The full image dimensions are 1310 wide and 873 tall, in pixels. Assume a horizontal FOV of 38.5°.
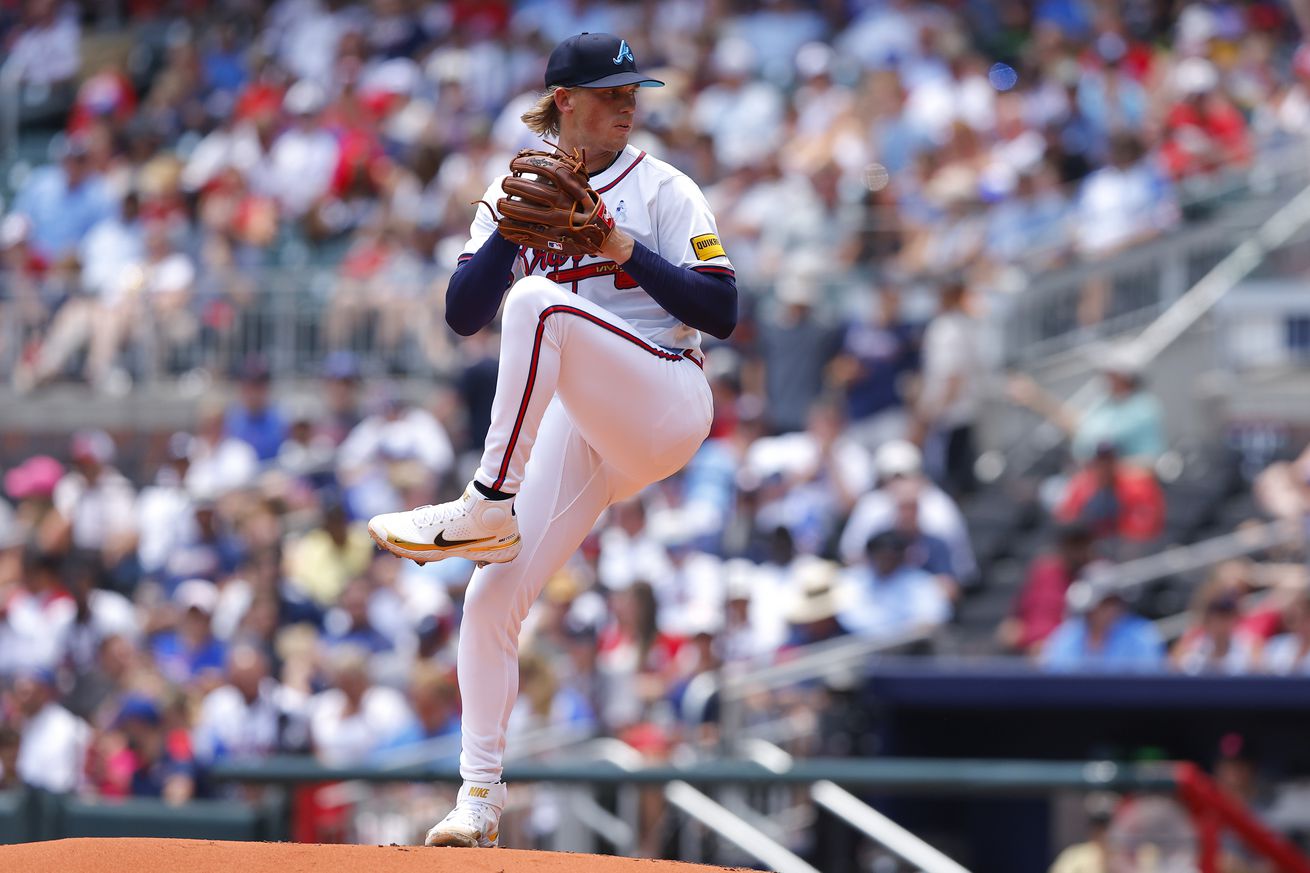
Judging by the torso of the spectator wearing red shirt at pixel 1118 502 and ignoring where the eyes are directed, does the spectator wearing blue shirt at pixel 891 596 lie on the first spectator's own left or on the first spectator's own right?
on the first spectator's own right

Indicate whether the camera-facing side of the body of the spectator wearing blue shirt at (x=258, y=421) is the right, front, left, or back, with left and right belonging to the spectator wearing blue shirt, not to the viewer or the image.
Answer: front

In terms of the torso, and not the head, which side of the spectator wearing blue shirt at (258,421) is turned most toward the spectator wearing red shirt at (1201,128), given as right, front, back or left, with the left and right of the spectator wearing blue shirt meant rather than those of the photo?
left

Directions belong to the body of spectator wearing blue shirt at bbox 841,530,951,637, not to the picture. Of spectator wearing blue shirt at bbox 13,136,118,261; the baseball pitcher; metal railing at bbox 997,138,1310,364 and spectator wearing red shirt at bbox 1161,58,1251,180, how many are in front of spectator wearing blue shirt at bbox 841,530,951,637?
1

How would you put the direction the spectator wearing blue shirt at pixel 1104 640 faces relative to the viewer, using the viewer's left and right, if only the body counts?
facing the viewer

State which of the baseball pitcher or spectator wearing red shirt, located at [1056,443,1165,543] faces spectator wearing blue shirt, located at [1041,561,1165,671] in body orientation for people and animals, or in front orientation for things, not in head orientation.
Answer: the spectator wearing red shirt

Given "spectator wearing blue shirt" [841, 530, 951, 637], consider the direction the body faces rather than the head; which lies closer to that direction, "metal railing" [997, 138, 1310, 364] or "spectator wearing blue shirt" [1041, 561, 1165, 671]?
the spectator wearing blue shirt

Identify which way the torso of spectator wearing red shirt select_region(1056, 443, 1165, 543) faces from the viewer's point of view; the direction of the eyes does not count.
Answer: toward the camera

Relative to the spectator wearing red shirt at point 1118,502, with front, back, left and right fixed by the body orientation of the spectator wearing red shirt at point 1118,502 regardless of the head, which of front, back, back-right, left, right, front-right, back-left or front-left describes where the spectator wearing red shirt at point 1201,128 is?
back

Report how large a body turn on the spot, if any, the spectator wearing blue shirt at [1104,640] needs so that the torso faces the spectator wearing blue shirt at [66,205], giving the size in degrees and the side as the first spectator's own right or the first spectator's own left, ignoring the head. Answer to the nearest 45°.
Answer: approximately 135° to the first spectator's own right

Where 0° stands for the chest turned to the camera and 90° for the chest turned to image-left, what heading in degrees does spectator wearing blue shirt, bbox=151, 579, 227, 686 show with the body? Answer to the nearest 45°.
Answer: approximately 0°

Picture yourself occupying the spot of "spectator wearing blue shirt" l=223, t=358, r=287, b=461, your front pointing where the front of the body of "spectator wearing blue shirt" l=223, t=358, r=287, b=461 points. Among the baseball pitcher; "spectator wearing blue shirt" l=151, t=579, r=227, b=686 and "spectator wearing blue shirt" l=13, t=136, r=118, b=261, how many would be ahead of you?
2

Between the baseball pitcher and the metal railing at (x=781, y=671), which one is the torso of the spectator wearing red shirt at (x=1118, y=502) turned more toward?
the baseball pitcher
